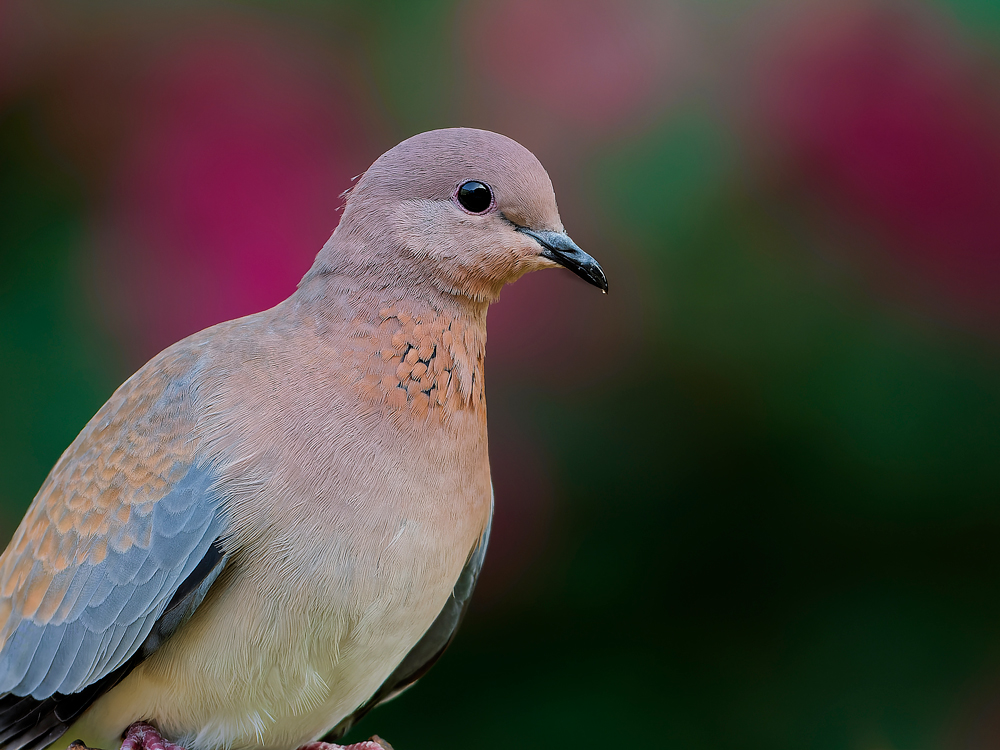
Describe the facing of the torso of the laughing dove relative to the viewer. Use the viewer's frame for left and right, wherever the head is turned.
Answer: facing the viewer and to the right of the viewer
